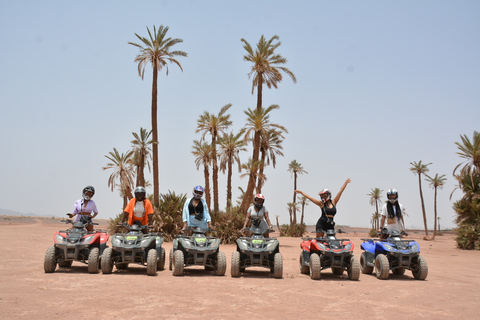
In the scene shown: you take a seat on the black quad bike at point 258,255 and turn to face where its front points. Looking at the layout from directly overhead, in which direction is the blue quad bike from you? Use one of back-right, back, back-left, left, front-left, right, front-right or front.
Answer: left

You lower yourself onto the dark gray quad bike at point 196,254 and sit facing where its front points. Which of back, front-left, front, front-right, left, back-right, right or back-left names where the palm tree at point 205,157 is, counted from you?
back

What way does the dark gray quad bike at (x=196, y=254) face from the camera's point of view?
toward the camera

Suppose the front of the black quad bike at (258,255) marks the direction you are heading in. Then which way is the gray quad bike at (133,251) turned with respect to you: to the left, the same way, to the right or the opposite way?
the same way

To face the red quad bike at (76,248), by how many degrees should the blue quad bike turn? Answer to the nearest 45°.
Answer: approximately 135° to its right

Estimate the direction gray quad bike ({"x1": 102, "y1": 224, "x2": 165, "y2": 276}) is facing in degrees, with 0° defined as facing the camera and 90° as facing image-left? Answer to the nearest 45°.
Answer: approximately 0°

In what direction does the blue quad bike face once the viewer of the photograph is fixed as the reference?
facing the viewer and to the right of the viewer

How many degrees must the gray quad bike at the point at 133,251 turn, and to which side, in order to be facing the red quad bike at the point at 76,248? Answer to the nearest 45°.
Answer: approximately 90° to its right

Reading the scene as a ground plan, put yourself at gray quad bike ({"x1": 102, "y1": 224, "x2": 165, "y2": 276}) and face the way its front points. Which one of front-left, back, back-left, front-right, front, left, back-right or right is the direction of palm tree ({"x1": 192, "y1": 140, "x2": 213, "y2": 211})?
back

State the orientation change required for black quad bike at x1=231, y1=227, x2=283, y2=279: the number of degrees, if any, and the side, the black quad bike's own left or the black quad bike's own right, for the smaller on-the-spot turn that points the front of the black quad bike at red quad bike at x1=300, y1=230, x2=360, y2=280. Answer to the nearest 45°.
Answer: approximately 90° to the black quad bike's own left

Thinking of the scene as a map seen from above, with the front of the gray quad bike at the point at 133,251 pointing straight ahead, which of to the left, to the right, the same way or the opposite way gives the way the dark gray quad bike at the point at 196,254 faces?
the same way
